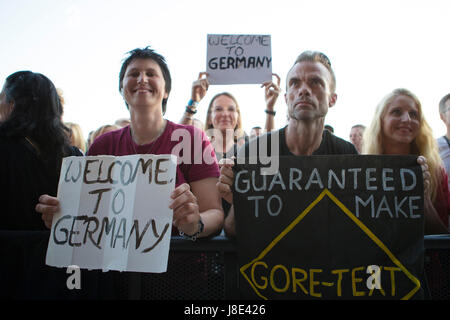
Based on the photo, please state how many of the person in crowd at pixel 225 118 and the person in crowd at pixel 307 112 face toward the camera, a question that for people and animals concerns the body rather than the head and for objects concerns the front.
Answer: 2

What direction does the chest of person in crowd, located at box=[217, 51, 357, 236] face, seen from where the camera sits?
toward the camera

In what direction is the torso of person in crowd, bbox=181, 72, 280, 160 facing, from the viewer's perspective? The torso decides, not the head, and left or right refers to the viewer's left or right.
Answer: facing the viewer

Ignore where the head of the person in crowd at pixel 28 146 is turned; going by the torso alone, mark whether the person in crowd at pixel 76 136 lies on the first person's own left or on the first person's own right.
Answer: on the first person's own right

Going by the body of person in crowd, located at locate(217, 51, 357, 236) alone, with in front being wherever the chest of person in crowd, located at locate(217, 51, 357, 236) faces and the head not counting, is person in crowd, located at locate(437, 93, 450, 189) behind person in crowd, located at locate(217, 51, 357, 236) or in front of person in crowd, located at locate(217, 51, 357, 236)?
behind
